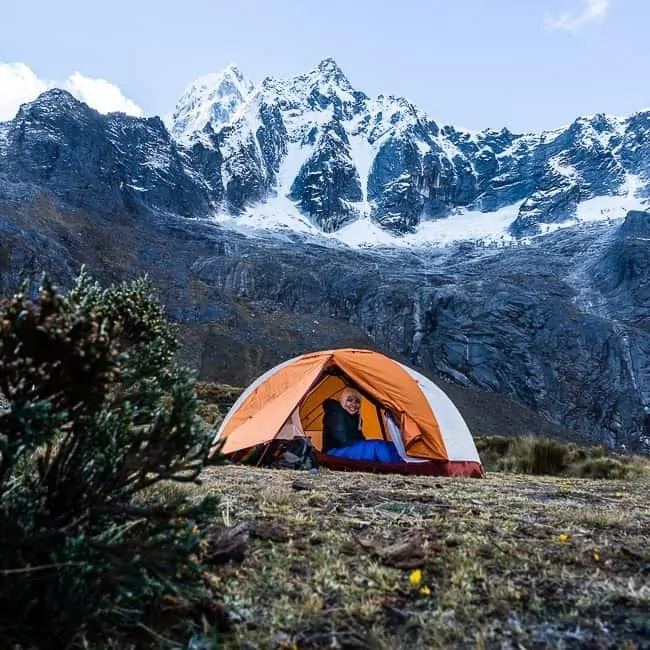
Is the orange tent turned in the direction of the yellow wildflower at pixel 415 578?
yes

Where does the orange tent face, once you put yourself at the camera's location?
facing the viewer

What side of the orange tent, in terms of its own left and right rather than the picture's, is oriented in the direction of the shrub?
front
